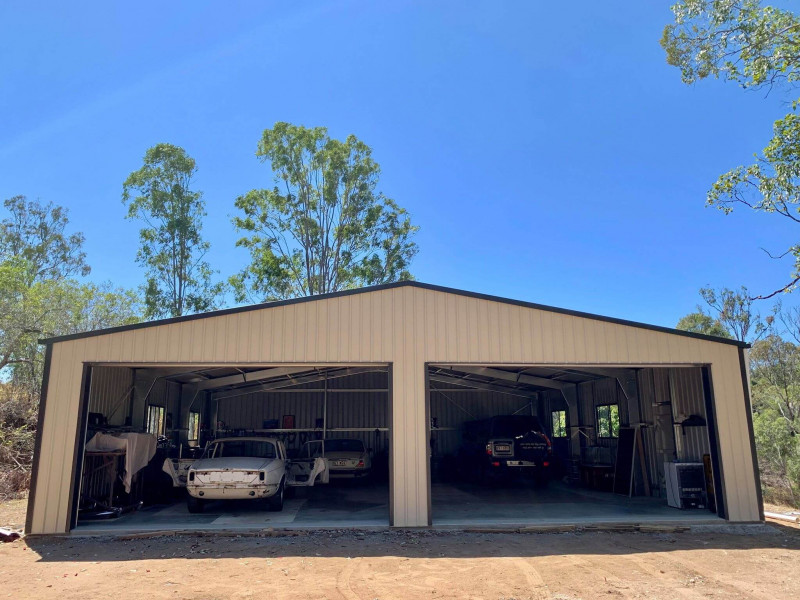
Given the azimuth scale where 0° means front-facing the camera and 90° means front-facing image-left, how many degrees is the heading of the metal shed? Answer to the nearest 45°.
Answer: approximately 0°

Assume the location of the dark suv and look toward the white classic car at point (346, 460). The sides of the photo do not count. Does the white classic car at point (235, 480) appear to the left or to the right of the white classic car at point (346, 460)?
left
